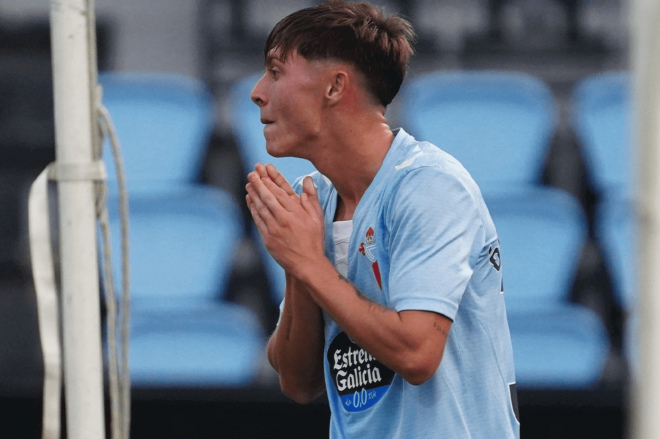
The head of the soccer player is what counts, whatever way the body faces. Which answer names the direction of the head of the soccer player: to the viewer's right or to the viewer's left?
to the viewer's left

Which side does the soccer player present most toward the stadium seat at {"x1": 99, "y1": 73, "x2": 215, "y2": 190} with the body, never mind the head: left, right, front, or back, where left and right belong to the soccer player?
right

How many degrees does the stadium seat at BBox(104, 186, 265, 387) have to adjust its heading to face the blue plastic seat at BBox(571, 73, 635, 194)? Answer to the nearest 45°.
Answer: approximately 90° to its left

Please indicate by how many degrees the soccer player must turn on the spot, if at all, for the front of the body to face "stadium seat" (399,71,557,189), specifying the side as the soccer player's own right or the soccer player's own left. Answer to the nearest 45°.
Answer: approximately 135° to the soccer player's own right

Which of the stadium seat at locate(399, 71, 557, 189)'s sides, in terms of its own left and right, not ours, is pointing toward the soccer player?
front

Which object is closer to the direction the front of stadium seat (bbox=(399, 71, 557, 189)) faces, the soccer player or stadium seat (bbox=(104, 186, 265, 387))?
the soccer player

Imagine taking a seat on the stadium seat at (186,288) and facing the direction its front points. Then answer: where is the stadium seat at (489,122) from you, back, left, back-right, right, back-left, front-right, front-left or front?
left

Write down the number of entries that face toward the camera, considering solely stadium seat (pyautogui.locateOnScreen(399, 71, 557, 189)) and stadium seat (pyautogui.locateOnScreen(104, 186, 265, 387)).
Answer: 2

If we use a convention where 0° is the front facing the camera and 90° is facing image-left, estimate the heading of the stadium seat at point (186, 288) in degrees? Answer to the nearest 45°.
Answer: approximately 0°

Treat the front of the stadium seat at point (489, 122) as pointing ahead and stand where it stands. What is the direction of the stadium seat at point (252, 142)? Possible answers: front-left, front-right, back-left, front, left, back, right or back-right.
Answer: right

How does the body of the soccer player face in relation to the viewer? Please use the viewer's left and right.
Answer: facing the viewer and to the left of the viewer

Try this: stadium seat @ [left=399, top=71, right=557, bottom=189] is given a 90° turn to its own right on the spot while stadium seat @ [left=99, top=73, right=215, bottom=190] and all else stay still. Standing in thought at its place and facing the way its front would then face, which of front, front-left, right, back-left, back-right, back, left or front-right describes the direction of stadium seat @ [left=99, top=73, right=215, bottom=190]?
front
